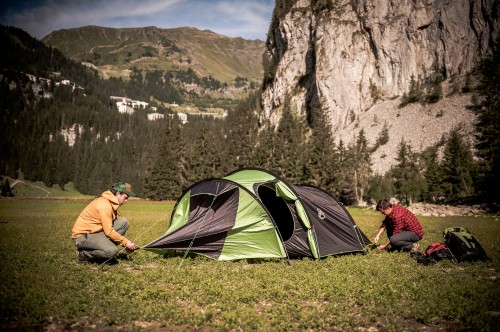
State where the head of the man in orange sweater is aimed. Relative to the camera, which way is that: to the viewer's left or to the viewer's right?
to the viewer's right

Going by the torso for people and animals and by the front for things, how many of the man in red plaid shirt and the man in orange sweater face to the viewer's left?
1

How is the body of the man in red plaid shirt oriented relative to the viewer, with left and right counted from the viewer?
facing to the left of the viewer

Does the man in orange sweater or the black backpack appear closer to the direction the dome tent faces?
the man in orange sweater

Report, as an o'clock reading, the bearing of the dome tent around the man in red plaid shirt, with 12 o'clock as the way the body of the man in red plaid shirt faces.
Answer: The dome tent is roughly at 11 o'clock from the man in red plaid shirt.

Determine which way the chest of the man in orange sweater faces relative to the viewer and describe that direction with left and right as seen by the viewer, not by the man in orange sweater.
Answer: facing to the right of the viewer

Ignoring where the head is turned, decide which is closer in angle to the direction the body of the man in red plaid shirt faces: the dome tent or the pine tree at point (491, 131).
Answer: the dome tent

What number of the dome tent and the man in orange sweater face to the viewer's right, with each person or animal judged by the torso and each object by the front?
1
